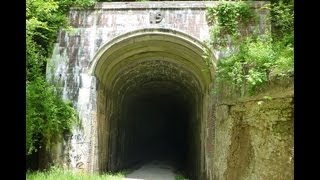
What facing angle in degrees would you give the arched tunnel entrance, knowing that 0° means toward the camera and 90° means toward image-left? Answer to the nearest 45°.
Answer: approximately 0°
